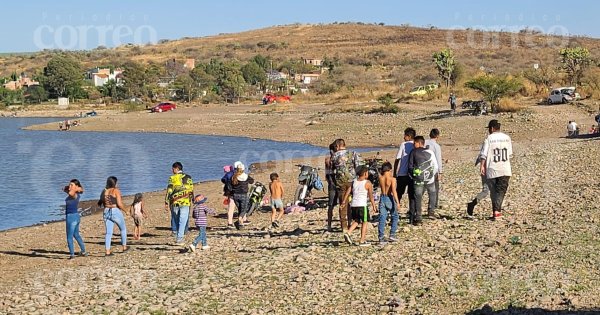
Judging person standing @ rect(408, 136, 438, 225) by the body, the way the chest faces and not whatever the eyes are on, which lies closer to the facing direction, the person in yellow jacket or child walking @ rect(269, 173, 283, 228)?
the child walking

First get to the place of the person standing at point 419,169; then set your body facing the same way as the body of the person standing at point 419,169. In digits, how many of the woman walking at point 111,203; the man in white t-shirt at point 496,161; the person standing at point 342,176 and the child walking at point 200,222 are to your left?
3

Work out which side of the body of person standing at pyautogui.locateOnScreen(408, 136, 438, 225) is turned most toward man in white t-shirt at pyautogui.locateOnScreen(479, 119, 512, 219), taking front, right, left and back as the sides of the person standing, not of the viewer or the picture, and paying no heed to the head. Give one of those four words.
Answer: right

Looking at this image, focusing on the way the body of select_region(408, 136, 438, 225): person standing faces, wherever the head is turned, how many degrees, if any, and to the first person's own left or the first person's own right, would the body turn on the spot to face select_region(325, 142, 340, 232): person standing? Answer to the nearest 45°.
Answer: approximately 90° to the first person's own left

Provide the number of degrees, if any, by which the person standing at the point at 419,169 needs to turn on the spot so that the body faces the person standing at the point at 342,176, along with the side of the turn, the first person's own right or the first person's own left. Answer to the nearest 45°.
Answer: approximately 90° to the first person's own left

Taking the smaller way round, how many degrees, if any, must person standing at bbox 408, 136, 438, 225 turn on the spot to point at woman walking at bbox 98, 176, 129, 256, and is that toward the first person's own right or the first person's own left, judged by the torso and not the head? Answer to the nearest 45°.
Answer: approximately 90° to the first person's own left

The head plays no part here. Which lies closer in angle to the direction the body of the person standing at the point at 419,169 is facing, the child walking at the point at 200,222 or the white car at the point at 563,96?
the white car

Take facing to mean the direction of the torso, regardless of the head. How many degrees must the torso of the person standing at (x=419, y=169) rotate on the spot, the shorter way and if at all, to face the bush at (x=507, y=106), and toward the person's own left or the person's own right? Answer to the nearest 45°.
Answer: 0° — they already face it

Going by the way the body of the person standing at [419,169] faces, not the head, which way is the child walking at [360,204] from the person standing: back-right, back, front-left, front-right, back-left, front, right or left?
back-left

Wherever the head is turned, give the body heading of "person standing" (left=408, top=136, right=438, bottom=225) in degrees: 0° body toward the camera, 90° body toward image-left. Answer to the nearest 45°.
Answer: approximately 180°

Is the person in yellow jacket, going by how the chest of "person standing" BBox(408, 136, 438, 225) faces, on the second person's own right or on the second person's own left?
on the second person's own left
